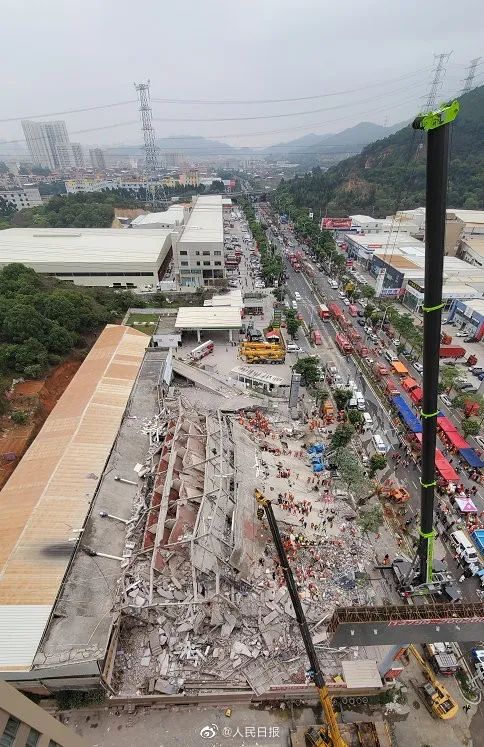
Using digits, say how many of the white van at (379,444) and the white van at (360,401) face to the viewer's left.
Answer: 0

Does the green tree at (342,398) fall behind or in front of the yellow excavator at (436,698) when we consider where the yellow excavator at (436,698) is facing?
in front

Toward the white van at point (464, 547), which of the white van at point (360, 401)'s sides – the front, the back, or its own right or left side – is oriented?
front

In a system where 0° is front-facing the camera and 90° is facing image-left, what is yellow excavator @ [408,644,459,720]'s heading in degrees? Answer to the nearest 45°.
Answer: approximately 135°

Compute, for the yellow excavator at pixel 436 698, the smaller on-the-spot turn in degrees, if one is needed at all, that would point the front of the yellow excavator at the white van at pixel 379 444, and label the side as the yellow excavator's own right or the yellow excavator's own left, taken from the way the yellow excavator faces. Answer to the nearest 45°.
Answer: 0° — it already faces it

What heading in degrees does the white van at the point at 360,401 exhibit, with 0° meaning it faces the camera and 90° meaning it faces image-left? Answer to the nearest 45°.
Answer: approximately 315°

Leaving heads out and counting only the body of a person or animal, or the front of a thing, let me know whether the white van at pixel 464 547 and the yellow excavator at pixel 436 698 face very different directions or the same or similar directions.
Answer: very different directions

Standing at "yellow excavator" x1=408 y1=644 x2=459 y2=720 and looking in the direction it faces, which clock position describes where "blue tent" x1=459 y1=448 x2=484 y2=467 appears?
The blue tent is roughly at 1 o'clock from the yellow excavator.
